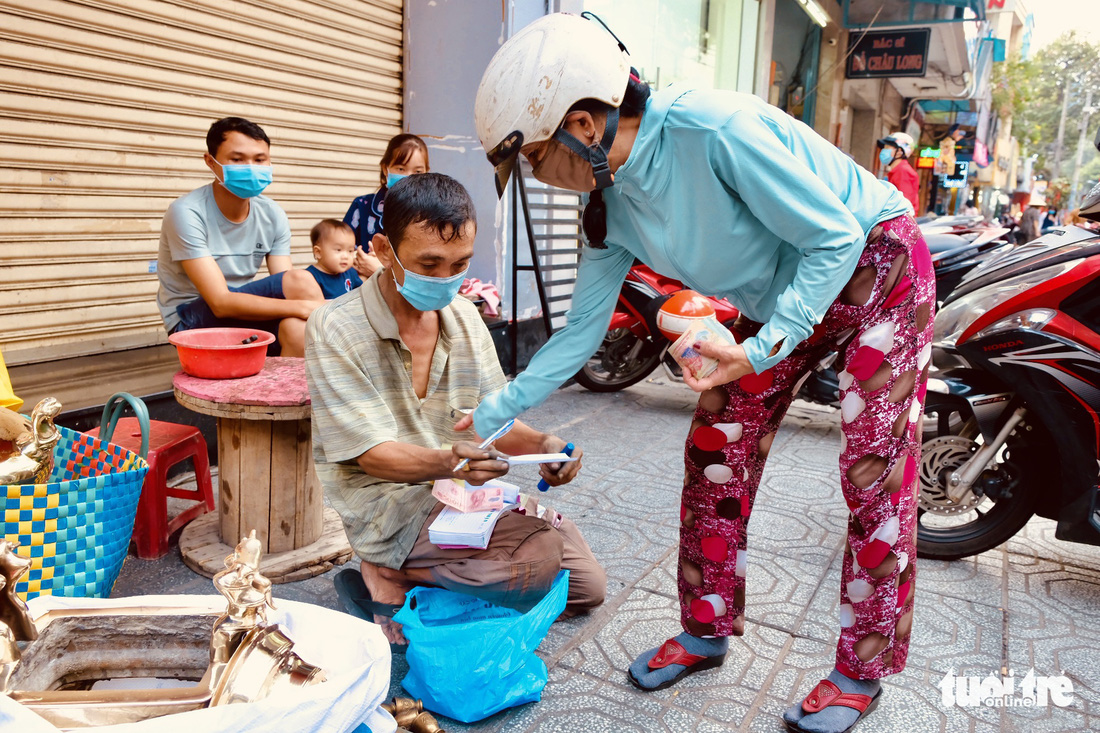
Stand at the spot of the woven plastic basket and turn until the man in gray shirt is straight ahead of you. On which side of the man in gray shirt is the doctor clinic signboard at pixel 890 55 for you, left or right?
right

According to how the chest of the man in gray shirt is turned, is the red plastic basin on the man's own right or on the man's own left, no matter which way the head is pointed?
on the man's own right

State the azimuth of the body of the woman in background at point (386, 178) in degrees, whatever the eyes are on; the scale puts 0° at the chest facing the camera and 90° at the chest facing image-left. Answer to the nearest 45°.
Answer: approximately 315°

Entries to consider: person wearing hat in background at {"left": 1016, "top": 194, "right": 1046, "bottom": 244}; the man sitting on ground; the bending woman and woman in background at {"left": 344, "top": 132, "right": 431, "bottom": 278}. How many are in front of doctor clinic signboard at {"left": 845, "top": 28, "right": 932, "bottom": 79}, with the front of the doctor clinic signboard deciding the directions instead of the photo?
3

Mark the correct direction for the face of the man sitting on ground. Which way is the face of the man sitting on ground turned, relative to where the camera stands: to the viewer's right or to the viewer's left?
to the viewer's right

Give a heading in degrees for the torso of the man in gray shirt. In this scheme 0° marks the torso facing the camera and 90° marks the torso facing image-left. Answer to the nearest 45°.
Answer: approximately 315°

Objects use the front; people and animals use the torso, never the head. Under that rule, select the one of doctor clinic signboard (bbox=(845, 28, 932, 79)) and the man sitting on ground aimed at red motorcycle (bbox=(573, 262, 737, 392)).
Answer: the doctor clinic signboard

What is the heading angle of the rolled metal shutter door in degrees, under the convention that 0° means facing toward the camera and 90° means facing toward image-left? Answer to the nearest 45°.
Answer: approximately 315°
